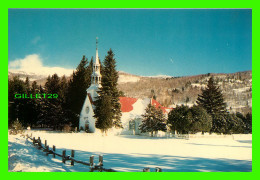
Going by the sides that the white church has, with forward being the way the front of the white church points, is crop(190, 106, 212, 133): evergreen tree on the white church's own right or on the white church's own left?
on the white church's own left

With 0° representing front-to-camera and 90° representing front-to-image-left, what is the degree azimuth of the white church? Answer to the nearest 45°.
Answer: approximately 45°

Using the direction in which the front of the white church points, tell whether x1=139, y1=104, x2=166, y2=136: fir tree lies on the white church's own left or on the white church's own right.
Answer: on the white church's own left

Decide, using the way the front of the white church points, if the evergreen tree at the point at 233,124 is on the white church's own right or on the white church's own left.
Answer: on the white church's own left
